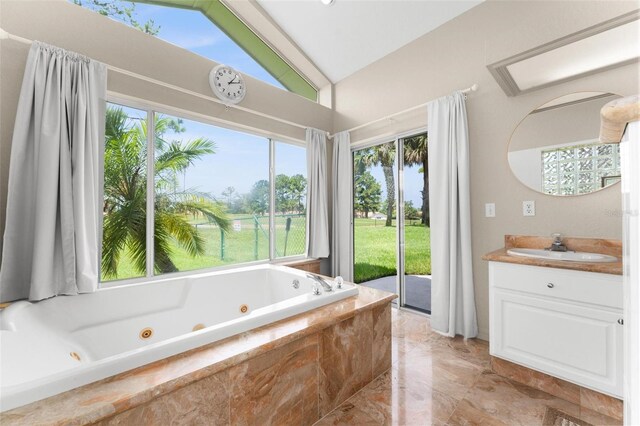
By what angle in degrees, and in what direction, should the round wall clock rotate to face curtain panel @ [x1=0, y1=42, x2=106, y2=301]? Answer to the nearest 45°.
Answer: approximately 90° to its right

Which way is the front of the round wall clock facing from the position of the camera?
facing the viewer and to the right of the viewer

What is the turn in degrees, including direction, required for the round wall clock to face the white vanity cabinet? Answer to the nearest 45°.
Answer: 0° — it already faces it

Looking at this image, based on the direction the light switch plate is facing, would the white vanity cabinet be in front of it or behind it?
in front

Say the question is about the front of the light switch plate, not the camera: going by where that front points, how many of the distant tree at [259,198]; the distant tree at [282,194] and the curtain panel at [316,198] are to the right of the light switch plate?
3

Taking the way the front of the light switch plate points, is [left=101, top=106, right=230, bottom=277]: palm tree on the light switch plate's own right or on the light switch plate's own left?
on the light switch plate's own right

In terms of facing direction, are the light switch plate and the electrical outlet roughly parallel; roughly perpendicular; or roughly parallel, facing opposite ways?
roughly parallel

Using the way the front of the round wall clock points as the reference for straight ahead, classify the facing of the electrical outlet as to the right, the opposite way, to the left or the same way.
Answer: to the right

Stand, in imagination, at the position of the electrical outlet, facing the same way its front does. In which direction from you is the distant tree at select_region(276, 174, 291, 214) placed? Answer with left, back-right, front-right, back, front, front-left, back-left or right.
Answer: right

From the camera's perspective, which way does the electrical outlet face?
toward the camera

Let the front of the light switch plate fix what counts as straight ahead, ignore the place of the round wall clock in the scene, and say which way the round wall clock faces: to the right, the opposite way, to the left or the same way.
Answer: to the left

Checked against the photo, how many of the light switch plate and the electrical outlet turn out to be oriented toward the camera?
2

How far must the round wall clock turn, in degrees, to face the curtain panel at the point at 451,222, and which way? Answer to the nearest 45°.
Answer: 0° — it already faces it

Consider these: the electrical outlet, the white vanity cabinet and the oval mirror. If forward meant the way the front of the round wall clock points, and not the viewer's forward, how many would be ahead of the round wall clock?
3

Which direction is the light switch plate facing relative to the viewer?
toward the camera

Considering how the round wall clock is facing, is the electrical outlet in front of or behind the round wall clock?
in front
